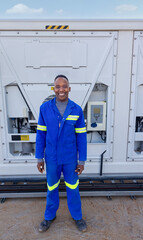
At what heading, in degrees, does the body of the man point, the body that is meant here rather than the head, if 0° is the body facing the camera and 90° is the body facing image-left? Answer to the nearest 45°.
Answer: approximately 0°

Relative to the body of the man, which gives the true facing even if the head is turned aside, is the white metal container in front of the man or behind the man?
behind
